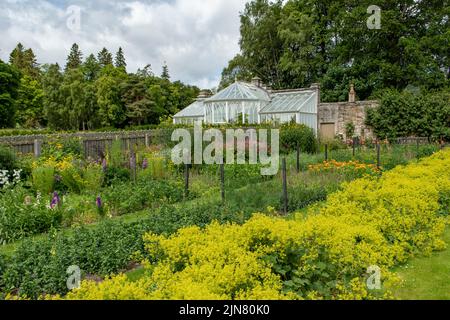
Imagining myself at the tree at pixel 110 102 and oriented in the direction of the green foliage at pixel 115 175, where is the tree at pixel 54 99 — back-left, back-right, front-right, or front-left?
back-right

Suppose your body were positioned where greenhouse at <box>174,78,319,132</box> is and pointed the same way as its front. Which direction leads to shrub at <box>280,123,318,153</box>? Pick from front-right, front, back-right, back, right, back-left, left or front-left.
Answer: front-left

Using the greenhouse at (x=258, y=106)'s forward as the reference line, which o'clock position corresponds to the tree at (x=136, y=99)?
The tree is roughly at 3 o'clock from the greenhouse.

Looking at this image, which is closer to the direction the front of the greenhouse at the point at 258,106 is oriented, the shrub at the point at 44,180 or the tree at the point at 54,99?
the shrub

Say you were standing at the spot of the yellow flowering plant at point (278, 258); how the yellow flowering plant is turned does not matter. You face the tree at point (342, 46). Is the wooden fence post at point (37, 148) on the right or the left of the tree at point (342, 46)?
left

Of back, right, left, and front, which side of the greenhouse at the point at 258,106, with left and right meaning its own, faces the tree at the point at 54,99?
right

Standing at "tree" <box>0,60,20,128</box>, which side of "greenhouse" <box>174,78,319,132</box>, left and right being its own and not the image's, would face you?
right

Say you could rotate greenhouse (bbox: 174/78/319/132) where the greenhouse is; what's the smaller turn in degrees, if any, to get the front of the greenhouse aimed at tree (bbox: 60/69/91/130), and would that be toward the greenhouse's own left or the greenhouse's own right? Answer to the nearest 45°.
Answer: approximately 90° to the greenhouse's own right

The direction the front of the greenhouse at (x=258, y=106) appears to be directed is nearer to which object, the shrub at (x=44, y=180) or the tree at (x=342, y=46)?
the shrub

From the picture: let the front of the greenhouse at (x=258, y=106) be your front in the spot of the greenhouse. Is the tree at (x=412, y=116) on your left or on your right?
on your left

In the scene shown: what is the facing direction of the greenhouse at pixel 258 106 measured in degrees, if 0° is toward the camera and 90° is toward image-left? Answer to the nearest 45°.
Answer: approximately 45°

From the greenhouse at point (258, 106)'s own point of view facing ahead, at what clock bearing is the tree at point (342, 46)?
The tree is roughly at 6 o'clock from the greenhouse.

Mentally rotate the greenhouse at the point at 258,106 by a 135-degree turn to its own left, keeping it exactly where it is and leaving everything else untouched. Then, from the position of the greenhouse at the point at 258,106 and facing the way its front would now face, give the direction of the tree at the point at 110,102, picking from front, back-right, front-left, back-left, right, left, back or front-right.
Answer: back-left
